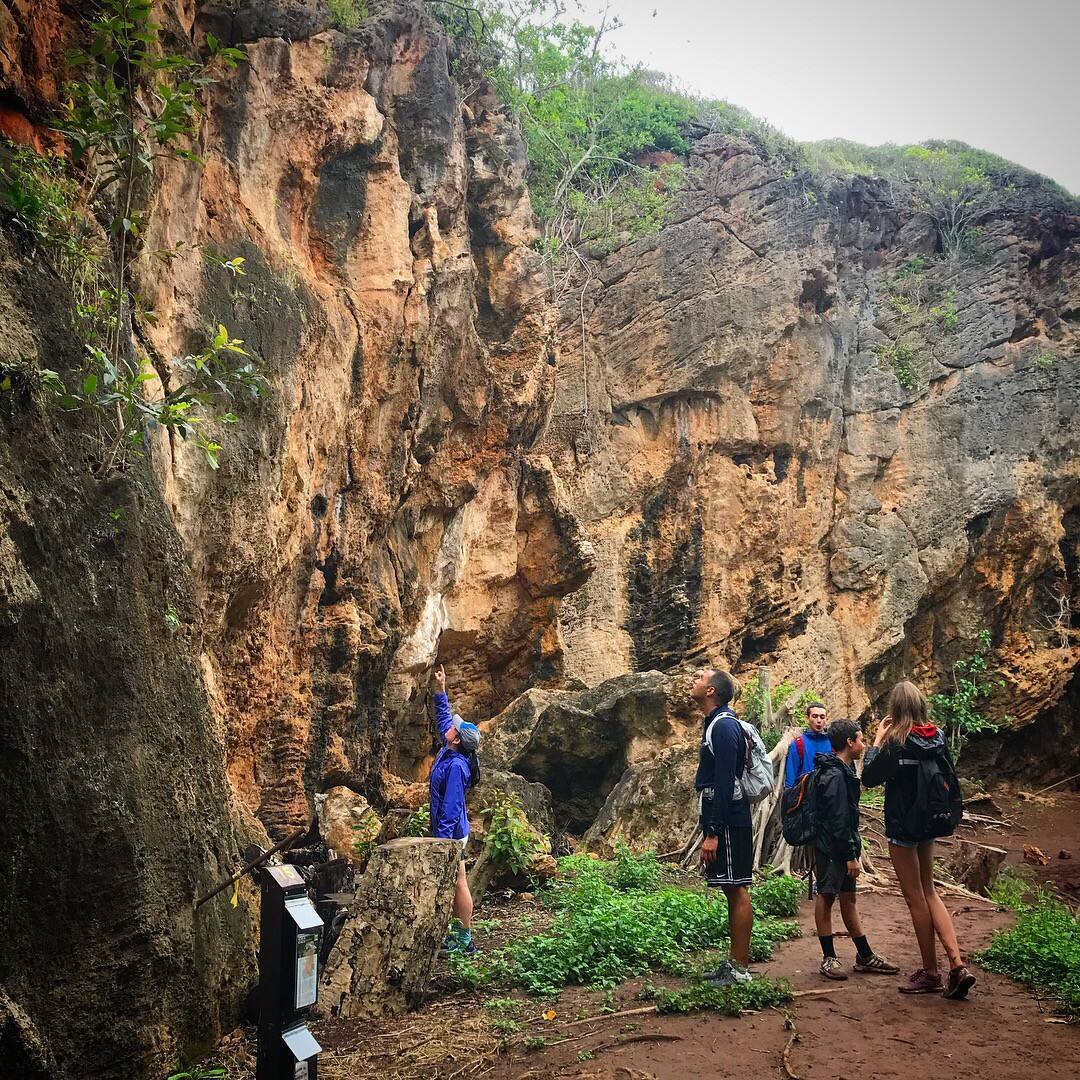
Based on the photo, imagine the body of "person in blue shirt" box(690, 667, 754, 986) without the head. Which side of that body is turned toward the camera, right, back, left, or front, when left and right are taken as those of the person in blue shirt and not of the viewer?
left

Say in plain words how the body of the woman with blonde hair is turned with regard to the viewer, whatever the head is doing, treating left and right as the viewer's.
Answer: facing away from the viewer and to the left of the viewer

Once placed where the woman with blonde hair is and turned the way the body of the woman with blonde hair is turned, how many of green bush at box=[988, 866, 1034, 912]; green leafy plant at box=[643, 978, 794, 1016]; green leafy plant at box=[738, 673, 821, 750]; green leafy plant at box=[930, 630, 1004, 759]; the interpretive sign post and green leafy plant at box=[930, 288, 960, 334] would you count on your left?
2

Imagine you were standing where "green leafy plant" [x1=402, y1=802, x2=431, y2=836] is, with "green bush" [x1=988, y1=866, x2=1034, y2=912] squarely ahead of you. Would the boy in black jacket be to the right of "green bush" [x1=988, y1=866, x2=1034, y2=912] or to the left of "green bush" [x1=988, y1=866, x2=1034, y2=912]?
right

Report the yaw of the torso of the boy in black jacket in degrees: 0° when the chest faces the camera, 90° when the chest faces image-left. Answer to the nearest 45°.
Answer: approximately 270°

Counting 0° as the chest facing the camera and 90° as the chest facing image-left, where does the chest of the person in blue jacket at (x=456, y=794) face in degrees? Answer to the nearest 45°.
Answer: approximately 90°

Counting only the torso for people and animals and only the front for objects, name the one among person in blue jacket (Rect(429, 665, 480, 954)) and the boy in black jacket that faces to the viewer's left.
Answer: the person in blue jacket

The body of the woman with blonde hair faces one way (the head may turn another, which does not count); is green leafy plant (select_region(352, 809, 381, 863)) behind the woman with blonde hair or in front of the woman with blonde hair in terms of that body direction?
in front

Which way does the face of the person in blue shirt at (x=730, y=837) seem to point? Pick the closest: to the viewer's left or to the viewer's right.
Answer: to the viewer's left

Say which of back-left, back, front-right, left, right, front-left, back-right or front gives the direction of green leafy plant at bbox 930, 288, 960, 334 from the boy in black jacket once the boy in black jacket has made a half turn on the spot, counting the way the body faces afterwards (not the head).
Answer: right

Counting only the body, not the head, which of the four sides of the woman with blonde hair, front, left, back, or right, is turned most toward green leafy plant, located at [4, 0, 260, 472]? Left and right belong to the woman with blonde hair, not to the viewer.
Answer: left

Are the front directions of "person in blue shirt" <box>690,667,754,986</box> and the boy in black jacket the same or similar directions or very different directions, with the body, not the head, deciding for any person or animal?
very different directions

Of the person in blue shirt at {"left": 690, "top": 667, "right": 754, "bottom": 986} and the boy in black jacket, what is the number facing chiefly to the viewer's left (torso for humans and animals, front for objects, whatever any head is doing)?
1
